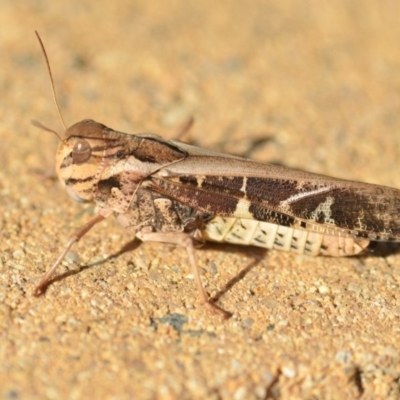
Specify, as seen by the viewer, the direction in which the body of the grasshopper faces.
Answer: to the viewer's left
